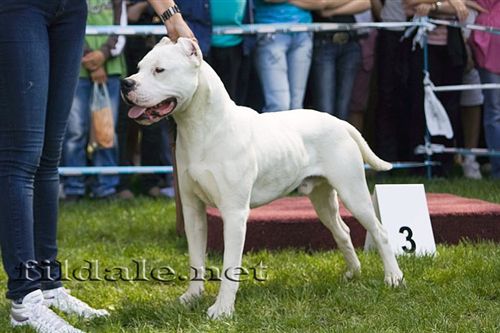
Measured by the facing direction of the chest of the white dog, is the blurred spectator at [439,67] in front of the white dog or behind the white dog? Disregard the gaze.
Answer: behind

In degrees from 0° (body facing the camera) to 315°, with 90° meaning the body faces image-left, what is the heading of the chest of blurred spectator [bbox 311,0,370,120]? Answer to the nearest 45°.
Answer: approximately 0°

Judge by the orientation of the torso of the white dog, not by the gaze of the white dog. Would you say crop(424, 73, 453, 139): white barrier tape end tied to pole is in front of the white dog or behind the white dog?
behind

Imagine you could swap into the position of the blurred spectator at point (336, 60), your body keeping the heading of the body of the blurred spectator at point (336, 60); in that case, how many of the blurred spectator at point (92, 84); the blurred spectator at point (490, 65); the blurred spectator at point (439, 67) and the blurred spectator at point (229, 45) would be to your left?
2

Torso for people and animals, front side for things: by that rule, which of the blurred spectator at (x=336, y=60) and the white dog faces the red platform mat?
the blurred spectator

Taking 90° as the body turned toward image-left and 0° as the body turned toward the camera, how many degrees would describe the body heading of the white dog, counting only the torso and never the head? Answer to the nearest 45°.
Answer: approximately 45°
